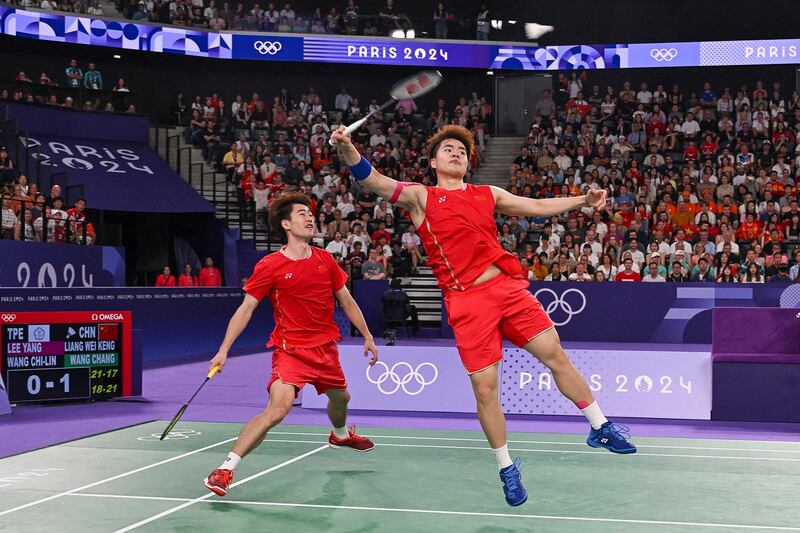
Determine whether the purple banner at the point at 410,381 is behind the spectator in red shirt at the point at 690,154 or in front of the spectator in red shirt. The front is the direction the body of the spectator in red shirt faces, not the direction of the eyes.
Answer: in front

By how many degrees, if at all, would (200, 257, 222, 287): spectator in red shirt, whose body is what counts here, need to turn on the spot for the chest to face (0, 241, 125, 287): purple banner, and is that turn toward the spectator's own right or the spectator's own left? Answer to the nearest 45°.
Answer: approximately 45° to the spectator's own right

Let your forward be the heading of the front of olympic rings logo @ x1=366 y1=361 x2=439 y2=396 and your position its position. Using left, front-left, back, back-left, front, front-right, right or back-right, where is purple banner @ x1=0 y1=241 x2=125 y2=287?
back-right

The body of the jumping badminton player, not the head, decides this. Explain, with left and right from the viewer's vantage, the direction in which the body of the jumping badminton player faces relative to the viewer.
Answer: facing the viewer

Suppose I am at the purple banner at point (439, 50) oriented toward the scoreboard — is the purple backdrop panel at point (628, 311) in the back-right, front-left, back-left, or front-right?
front-left

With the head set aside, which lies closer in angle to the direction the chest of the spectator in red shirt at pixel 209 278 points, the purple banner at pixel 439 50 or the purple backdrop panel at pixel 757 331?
the purple backdrop panel

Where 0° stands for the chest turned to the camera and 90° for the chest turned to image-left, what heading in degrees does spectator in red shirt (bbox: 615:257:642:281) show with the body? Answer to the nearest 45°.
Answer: approximately 0°

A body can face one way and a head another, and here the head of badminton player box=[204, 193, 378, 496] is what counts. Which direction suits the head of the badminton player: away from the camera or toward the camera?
toward the camera

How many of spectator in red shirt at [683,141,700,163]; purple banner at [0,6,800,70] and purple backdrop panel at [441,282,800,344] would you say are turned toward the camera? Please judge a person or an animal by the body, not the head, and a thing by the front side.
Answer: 3

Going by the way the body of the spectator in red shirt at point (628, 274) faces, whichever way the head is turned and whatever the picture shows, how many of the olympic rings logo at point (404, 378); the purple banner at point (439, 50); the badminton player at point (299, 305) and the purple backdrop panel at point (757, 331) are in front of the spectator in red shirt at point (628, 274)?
3

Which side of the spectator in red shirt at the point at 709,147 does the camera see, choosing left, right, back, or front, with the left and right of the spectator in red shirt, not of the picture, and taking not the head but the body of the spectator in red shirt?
front

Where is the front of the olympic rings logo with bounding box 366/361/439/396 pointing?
toward the camera

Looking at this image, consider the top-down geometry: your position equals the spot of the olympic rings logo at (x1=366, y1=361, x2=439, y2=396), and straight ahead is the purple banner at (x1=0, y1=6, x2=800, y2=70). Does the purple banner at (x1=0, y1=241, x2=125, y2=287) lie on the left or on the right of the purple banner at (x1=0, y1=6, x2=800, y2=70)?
left

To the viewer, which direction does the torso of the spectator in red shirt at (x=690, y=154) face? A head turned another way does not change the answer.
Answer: toward the camera

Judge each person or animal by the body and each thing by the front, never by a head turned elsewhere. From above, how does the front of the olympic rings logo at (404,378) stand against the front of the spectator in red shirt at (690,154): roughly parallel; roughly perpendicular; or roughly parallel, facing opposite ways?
roughly parallel
